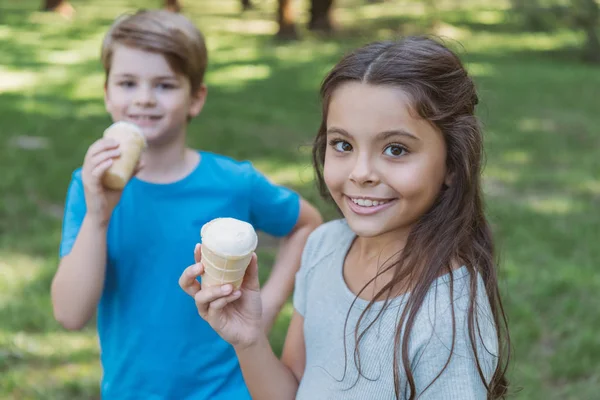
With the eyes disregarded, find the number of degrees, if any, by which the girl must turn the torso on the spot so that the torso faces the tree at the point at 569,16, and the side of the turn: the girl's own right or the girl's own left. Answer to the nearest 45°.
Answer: approximately 135° to the girl's own right

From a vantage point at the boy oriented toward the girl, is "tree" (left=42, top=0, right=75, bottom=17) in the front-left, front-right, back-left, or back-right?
back-left

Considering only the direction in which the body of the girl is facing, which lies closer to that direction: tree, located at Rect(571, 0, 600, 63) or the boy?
the boy

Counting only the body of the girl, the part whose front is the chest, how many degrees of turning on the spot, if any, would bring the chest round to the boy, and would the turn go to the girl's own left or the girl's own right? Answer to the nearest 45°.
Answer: approximately 90° to the girl's own right

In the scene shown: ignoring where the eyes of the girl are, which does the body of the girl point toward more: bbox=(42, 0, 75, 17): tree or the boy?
the boy

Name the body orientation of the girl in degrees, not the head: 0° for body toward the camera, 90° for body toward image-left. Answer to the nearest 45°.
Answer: approximately 45°

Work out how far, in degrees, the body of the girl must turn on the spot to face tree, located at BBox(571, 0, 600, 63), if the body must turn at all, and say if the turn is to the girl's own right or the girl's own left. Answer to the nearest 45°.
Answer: approximately 135° to the girl's own right
